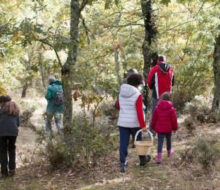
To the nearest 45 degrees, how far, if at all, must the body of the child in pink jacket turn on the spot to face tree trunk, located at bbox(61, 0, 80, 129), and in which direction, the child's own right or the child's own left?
approximately 90° to the child's own left

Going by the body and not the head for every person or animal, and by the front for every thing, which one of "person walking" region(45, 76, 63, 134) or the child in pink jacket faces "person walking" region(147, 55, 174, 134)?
the child in pink jacket

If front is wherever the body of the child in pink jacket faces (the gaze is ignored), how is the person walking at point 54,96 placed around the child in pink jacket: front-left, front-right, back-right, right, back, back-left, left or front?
front-left

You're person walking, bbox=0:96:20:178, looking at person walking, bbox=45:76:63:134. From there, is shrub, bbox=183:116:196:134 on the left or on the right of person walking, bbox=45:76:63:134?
right

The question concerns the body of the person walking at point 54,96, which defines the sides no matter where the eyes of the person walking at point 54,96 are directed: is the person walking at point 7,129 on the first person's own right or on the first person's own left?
on the first person's own left

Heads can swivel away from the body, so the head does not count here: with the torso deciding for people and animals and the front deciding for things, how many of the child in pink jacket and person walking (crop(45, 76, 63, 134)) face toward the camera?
0

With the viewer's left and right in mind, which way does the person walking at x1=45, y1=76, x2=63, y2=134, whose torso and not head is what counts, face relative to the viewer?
facing away from the viewer and to the left of the viewer

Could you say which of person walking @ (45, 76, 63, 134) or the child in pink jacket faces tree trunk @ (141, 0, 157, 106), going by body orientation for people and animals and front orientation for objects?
the child in pink jacket

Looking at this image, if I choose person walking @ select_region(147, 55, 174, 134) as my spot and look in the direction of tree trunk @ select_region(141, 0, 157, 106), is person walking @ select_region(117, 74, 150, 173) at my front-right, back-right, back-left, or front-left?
back-left

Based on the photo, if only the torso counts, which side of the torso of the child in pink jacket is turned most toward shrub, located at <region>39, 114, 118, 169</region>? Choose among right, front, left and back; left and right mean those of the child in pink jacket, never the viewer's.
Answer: left

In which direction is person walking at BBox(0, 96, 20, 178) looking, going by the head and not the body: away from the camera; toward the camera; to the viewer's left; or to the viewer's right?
away from the camera

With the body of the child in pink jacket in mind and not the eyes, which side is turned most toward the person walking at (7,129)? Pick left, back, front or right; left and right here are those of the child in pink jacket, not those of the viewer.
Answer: left

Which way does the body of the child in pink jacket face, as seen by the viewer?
away from the camera
